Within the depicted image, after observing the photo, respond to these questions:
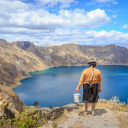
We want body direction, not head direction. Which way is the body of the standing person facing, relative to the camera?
away from the camera

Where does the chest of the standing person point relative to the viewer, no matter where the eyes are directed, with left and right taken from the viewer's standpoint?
facing away from the viewer
